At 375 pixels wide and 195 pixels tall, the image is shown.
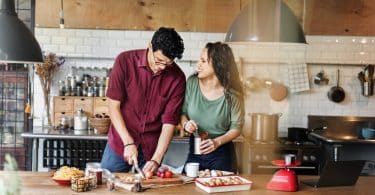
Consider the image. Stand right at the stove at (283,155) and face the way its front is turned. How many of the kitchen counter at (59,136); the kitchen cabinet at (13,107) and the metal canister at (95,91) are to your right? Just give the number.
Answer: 3

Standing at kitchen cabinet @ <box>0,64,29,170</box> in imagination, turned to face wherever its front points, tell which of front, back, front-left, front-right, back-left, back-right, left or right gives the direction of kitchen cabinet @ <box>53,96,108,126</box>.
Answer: front-left

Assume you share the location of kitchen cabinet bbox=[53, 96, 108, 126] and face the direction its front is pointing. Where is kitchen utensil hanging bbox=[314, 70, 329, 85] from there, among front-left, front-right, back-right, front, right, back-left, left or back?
left

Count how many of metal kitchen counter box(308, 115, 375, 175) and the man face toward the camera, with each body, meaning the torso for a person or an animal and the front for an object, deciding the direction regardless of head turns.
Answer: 2

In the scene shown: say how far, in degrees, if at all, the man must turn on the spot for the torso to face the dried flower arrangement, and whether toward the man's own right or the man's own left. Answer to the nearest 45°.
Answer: approximately 135° to the man's own right

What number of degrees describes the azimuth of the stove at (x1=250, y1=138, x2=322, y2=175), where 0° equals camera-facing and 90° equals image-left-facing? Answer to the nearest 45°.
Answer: approximately 0°

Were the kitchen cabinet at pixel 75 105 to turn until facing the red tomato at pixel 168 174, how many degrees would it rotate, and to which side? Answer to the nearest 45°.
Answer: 0° — it already faces it

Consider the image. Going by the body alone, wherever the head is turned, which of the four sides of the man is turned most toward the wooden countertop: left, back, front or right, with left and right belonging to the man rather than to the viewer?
front

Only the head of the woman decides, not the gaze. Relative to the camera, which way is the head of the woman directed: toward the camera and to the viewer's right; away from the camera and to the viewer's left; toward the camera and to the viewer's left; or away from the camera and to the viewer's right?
toward the camera and to the viewer's left
